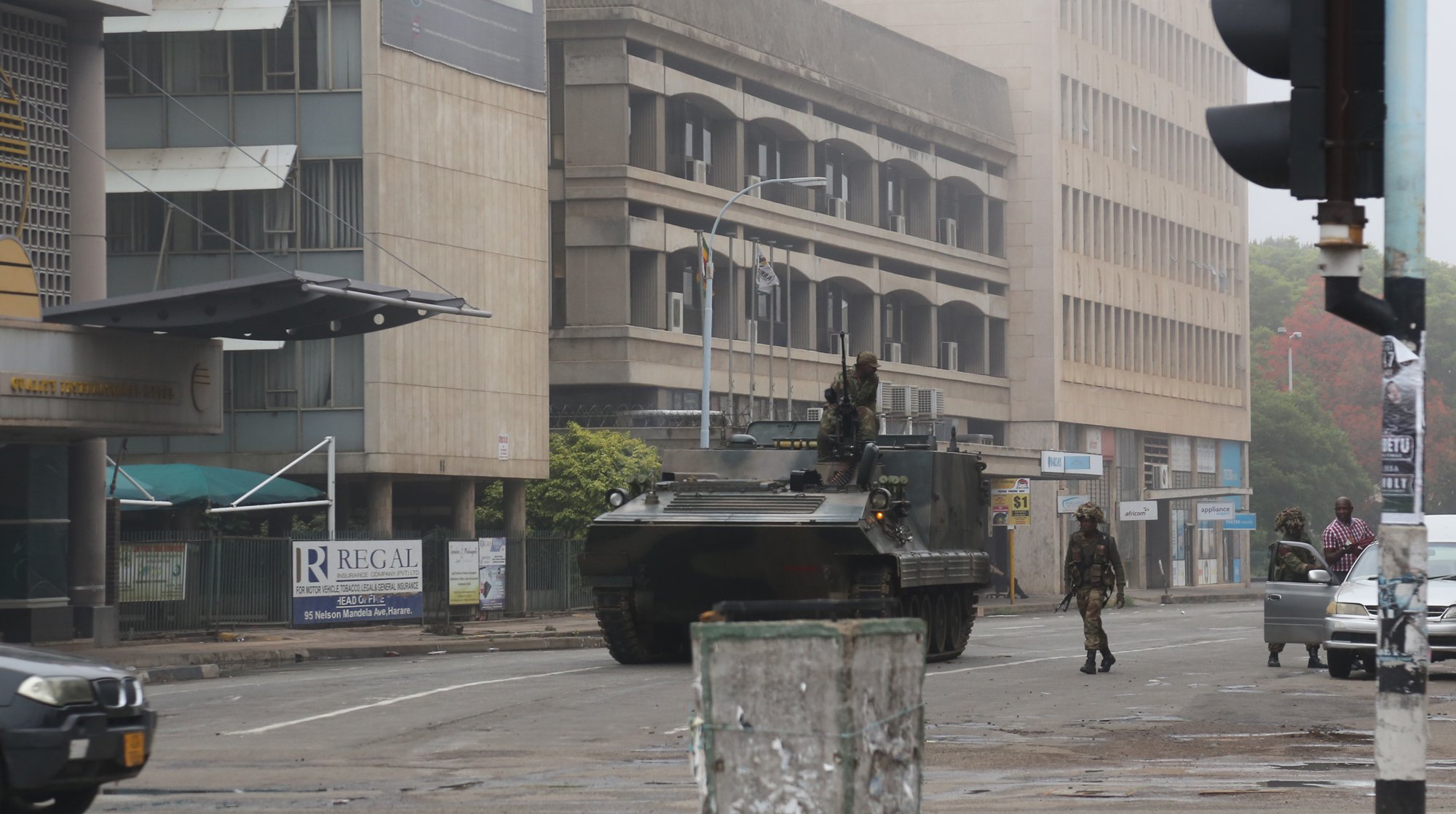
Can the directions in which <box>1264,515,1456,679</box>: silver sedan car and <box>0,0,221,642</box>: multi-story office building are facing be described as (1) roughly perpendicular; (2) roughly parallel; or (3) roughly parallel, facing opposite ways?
roughly perpendicular

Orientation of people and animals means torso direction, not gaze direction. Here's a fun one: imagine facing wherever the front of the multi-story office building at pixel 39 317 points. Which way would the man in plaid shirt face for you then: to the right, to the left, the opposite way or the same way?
to the right

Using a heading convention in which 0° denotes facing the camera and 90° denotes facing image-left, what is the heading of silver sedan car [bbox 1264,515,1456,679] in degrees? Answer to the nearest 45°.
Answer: approximately 0°

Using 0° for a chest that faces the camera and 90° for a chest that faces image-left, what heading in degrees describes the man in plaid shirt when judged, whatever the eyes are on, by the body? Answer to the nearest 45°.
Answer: approximately 0°

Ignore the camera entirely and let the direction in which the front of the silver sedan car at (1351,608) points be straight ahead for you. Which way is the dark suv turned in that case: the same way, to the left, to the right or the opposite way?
to the left

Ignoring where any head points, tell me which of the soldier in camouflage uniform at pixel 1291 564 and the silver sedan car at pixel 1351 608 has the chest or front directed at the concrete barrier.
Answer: the silver sedan car

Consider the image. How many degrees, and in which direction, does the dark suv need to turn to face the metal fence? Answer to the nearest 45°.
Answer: approximately 135° to its left
